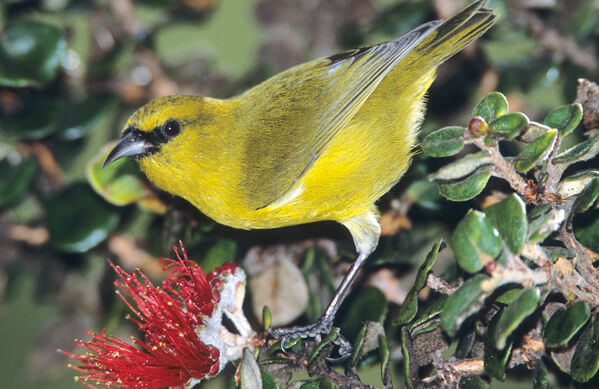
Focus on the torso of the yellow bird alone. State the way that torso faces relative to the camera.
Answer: to the viewer's left

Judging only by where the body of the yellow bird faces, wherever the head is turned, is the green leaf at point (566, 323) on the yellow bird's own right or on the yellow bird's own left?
on the yellow bird's own left
